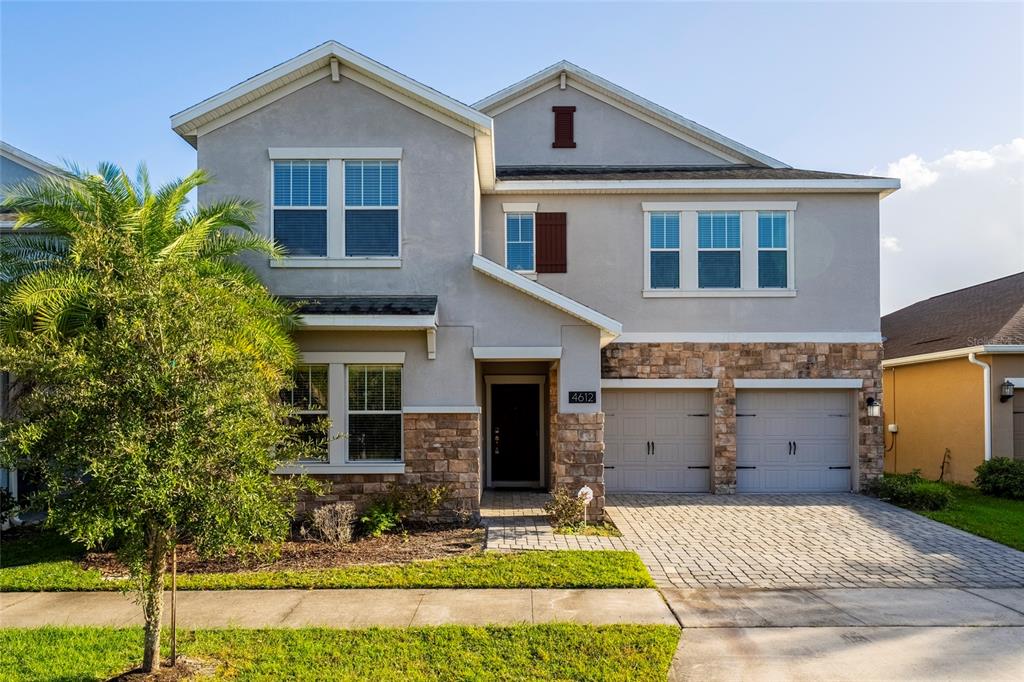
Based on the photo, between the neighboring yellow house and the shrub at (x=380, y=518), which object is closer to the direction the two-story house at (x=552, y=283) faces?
the shrub

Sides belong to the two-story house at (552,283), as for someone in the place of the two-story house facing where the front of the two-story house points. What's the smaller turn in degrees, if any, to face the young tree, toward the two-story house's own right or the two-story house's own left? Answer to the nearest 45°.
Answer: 0° — it already faces it

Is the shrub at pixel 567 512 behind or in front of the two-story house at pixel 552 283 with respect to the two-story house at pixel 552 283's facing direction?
in front

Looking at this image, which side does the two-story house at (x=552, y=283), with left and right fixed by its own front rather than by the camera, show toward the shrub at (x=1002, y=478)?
left

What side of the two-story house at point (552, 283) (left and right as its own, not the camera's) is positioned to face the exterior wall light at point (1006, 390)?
left

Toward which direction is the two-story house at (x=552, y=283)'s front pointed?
toward the camera
